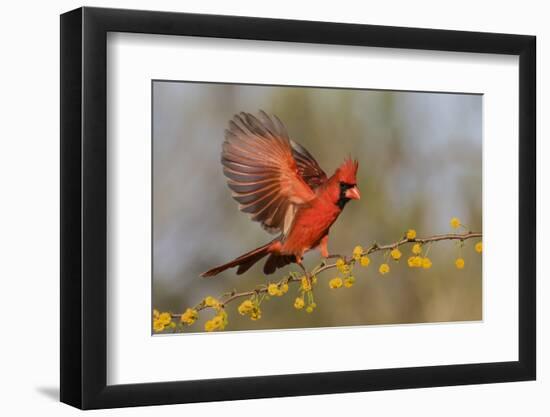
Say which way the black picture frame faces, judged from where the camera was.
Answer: facing the viewer and to the right of the viewer
